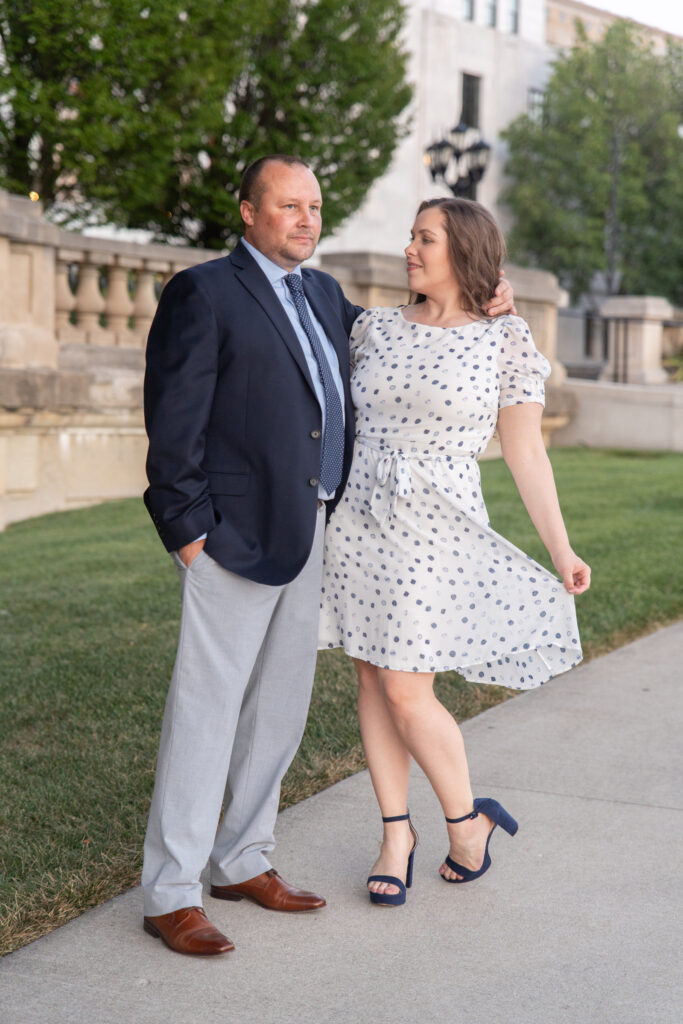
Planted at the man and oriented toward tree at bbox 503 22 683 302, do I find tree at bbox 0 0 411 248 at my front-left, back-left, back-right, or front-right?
front-left

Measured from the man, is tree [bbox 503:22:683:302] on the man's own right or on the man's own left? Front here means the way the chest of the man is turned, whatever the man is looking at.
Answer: on the man's own left

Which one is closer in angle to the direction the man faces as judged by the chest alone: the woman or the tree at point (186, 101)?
the woman

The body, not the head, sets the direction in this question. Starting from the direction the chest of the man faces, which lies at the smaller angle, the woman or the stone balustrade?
the woman

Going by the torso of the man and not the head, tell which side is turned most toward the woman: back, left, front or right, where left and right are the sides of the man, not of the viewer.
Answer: left

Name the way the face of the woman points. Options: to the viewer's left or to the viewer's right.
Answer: to the viewer's left

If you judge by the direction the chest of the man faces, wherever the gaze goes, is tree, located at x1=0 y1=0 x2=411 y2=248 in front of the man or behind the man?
behind

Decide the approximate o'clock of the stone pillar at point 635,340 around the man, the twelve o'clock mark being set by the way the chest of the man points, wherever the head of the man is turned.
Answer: The stone pillar is roughly at 8 o'clock from the man.

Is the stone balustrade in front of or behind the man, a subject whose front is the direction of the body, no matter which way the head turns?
behind

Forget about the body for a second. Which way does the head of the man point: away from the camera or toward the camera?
toward the camera

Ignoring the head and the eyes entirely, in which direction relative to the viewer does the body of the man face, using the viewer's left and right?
facing the viewer and to the right of the viewer
